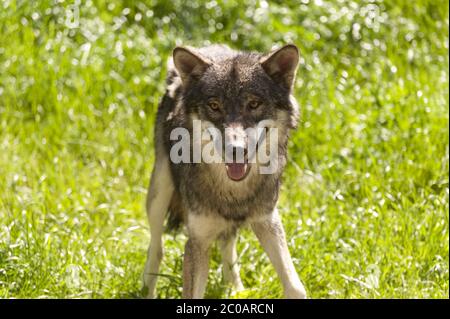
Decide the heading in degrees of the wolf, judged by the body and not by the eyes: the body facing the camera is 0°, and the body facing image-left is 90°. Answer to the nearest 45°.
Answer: approximately 0°
